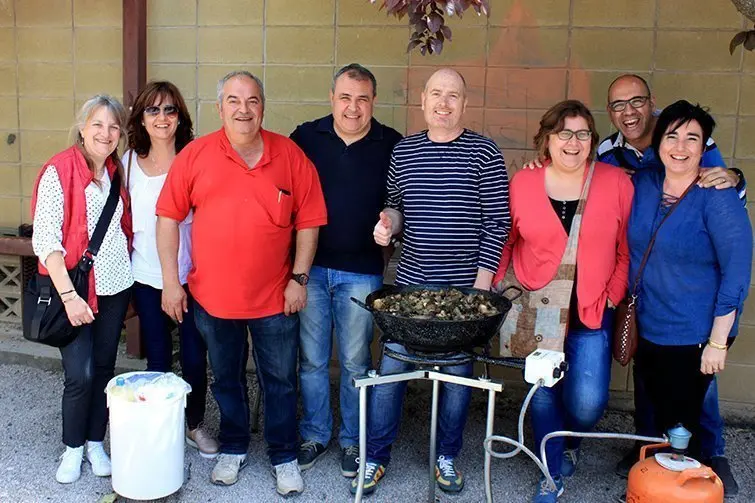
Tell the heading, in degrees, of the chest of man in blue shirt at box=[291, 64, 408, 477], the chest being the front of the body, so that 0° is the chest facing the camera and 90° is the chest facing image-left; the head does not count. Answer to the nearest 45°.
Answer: approximately 0°

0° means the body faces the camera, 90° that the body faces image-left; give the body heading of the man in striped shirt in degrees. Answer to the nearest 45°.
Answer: approximately 0°

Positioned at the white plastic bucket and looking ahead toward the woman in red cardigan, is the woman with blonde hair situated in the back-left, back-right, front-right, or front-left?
back-left

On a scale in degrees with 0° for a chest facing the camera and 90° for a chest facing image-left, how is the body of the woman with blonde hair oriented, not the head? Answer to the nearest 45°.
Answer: approximately 315°

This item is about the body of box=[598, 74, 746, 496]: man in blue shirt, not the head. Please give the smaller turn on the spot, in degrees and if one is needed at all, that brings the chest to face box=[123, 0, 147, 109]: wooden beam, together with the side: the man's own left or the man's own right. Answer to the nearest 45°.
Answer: approximately 90° to the man's own right

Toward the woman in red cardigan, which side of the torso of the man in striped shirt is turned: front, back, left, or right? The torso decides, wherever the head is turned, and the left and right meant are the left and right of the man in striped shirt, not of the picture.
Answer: left

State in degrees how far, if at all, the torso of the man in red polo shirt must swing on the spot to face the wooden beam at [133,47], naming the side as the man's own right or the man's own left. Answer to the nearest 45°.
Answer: approximately 135° to the man's own right
